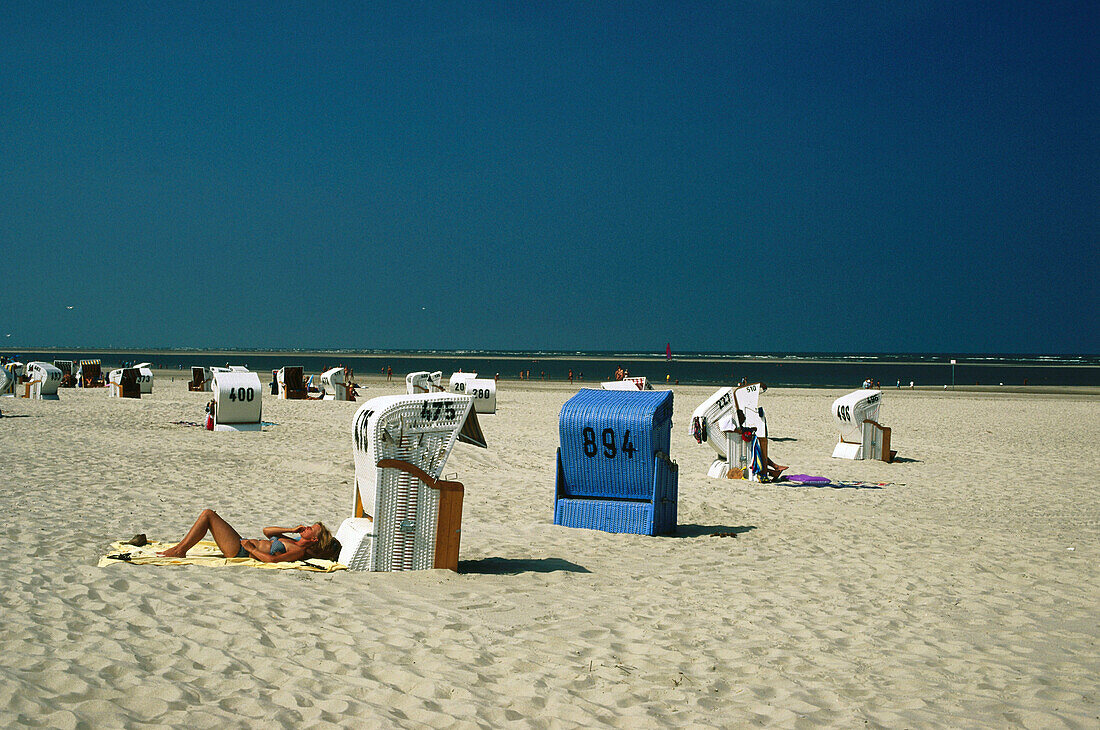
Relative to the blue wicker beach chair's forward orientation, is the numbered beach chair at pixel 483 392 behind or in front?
in front

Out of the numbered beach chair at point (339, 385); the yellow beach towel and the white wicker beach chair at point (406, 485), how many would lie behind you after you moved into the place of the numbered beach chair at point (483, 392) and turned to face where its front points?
2

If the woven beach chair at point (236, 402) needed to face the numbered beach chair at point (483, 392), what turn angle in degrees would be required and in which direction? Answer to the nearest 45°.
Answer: approximately 45° to its right

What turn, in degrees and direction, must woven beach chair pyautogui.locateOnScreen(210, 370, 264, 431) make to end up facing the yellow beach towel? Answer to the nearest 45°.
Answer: approximately 180°

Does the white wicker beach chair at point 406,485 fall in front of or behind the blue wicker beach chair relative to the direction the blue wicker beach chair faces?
behind

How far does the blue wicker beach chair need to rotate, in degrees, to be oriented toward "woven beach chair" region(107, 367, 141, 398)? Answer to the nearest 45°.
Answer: approximately 45° to its left

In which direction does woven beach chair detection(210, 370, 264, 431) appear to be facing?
away from the camera

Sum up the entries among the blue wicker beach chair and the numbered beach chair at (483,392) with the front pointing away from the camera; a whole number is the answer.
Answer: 2

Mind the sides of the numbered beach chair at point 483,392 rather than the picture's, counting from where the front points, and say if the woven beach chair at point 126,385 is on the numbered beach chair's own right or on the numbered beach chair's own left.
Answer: on the numbered beach chair's own left

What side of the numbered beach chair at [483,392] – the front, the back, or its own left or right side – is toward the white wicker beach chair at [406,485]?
back

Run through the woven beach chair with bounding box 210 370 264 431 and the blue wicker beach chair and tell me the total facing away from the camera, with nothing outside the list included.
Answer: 2

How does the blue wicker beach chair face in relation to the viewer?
away from the camera

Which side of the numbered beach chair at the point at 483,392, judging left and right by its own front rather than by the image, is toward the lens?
back

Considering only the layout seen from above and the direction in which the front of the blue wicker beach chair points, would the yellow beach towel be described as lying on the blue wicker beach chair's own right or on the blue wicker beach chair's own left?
on the blue wicker beach chair's own left

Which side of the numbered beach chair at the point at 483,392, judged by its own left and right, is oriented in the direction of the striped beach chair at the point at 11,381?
left
